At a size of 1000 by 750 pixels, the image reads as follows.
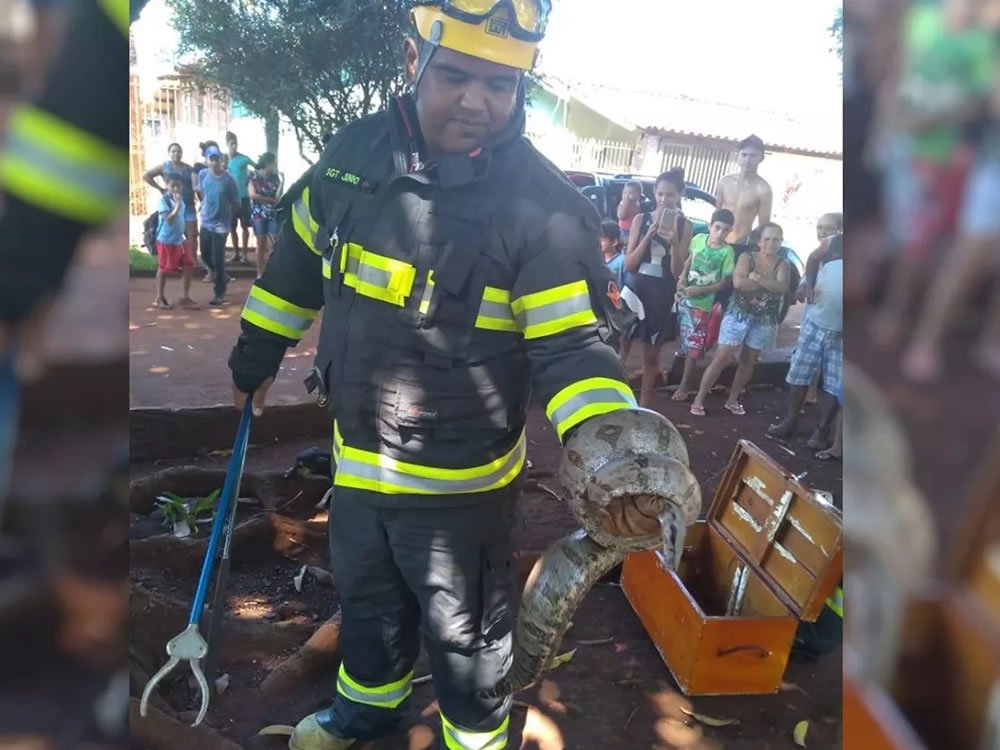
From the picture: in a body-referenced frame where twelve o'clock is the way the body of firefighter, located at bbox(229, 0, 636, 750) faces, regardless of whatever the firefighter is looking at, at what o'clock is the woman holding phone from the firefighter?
The woman holding phone is roughly at 7 o'clock from the firefighter.

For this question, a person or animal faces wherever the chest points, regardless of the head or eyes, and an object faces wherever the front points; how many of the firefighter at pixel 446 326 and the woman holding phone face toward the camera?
2

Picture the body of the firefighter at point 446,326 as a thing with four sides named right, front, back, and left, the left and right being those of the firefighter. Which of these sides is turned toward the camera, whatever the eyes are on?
front

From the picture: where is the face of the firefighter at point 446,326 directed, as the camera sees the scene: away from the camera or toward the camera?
toward the camera

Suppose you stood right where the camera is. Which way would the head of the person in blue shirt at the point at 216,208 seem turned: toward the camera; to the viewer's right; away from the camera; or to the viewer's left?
toward the camera

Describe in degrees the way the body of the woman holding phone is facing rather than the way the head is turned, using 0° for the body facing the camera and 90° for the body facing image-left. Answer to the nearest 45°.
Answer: approximately 0°

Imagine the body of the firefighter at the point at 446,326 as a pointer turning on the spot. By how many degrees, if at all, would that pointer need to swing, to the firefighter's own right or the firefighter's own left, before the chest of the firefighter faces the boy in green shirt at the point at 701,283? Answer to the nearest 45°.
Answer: approximately 135° to the firefighter's own left

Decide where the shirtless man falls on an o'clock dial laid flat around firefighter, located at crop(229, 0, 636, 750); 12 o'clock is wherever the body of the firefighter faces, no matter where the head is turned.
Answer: The shirtless man is roughly at 7 o'clock from the firefighter.

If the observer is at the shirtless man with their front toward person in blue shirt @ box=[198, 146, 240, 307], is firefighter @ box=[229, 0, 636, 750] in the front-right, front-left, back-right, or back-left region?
front-left

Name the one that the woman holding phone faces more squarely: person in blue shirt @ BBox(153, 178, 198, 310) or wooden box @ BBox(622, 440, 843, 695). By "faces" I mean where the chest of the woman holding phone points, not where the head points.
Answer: the wooden box

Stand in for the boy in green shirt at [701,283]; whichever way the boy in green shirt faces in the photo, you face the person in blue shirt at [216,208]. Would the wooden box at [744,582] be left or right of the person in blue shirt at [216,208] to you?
left
